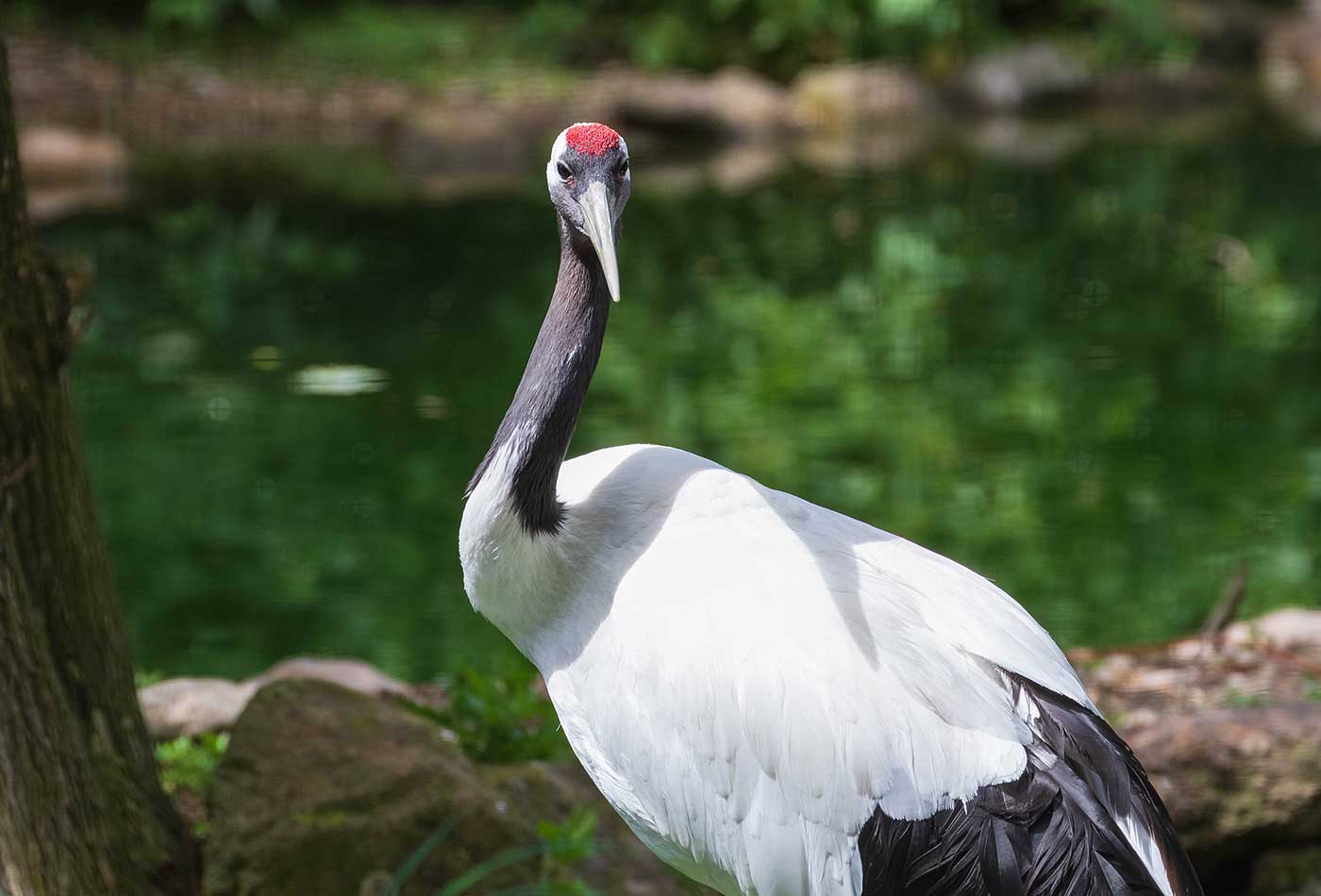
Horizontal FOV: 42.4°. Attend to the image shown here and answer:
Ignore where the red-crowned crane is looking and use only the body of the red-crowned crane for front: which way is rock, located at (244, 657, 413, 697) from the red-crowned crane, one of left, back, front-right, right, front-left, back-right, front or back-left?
front-right

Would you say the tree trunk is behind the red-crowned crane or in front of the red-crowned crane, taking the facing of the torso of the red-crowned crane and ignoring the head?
in front

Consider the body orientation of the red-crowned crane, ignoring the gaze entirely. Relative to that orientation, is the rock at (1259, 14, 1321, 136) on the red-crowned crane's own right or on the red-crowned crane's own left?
on the red-crowned crane's own right

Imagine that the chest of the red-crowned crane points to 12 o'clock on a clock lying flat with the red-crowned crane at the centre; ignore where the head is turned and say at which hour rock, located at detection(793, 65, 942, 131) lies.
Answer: The rock is roughly at 3 o'clock from the red-crowned crane.

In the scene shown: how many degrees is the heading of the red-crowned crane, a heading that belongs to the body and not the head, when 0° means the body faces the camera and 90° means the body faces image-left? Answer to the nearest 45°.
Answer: approximately 90°

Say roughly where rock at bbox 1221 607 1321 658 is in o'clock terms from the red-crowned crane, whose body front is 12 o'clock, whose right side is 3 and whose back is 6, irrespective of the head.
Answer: The rock is roughly at 4 o'clock from the red-crowned crane.

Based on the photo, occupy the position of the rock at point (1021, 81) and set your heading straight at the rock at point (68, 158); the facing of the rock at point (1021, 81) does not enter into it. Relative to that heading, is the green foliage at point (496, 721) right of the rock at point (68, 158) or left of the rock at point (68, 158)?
left

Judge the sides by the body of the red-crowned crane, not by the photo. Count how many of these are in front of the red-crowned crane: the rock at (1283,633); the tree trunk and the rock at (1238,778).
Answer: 1

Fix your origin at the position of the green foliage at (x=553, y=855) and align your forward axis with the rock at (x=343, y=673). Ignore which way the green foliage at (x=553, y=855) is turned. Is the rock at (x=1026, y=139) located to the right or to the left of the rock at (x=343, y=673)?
right

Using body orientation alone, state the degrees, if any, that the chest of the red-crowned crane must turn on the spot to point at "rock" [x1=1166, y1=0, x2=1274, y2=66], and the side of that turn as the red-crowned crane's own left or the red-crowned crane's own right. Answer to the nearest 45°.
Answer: approximately 90° to the red-crowned crane's own right

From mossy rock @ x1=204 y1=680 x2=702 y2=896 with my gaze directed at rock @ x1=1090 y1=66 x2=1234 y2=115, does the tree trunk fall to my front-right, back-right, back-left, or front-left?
back-left

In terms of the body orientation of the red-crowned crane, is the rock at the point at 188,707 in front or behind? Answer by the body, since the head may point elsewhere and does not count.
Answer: in front
